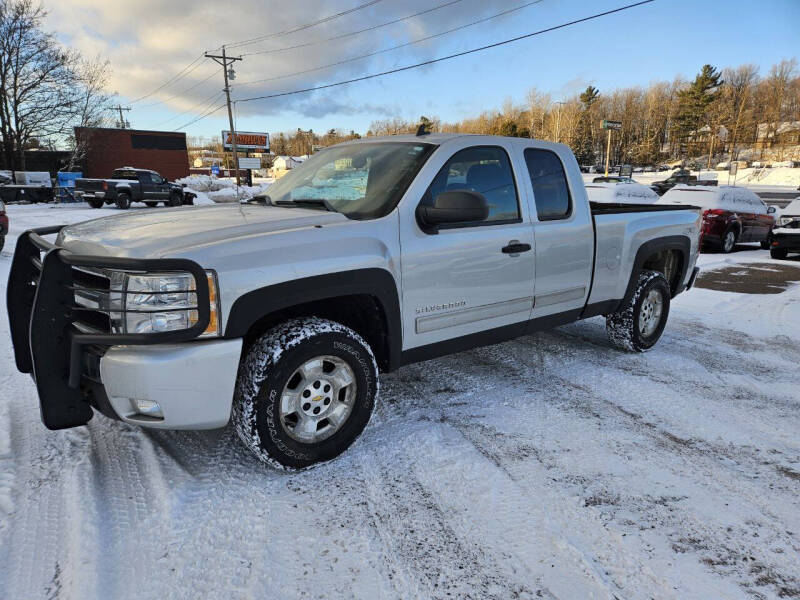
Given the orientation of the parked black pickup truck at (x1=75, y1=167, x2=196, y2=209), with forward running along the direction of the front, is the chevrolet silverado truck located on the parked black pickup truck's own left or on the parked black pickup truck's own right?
on the parked black pickup truck's own right

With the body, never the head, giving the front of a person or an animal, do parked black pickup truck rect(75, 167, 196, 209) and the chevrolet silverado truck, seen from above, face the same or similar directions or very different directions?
very different directions

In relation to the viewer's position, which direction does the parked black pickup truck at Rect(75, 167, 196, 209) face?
facing away from the viewer and to the right of the viewer

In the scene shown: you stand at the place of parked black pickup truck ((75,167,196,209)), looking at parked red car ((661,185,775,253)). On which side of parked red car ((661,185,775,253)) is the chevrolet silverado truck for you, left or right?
right

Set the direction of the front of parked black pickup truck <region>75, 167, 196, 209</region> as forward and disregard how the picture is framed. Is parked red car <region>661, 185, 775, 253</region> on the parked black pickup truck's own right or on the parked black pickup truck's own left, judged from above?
on the parked black pickup truck's own right

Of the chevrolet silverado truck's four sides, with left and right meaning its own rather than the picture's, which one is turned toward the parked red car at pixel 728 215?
back

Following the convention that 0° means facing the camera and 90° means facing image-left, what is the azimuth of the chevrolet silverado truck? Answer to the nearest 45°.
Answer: approximately 45°
